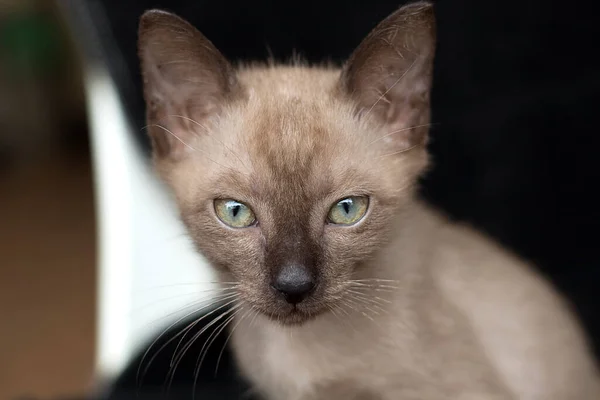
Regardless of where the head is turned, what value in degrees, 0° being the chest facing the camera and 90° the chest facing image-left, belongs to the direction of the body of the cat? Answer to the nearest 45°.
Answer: approximately 45°
